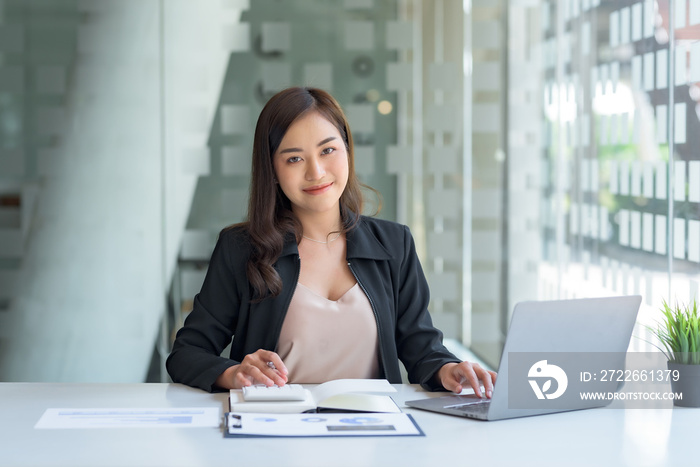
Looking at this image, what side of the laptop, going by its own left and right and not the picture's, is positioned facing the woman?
front

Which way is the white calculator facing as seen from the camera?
away from the camera

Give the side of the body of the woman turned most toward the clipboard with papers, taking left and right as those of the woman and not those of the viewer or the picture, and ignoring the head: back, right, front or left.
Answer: front

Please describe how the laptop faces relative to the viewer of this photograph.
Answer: facing away from the viewer and to the left of the viewer

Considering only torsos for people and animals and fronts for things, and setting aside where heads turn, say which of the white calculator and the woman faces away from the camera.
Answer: the white calculator

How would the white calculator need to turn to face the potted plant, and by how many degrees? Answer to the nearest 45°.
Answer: approximately 90° to its right

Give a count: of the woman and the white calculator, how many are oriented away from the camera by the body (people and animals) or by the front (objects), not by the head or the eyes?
1

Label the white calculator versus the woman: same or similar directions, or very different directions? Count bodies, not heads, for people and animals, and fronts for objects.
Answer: very different directions
